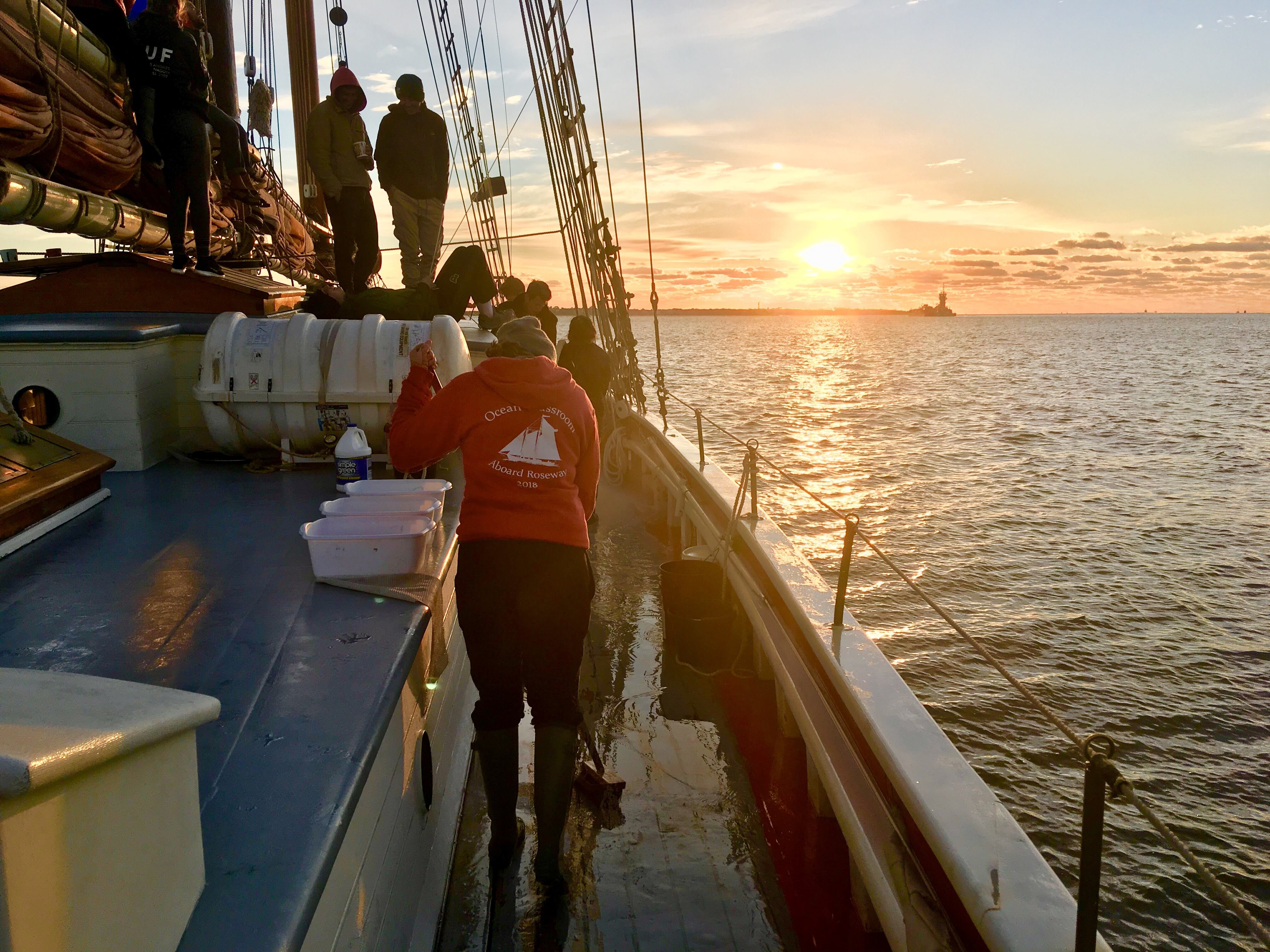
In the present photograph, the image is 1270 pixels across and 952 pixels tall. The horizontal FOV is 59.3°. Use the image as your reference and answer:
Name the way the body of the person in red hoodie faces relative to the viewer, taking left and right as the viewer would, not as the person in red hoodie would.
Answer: facing away from the viewer

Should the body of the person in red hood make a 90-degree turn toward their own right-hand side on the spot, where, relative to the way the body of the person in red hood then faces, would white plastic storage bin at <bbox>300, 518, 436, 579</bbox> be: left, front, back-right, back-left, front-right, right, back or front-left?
front-left

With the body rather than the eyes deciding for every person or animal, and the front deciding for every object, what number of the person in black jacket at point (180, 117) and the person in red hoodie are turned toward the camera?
0

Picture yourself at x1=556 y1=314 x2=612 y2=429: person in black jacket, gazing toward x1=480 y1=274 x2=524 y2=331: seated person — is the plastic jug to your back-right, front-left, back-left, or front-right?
back-left

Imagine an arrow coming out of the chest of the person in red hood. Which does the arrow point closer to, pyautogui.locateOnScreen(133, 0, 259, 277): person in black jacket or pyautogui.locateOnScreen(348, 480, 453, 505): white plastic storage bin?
the white plastic storage bin

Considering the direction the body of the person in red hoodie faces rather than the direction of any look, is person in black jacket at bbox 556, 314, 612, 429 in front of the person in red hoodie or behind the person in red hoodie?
in front

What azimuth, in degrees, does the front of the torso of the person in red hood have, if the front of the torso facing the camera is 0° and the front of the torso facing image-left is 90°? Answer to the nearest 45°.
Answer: approximately 315°

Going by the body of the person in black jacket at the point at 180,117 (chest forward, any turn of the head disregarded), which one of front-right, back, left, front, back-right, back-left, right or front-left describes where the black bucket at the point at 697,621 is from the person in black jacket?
right

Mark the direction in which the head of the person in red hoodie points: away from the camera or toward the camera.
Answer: away from the camera

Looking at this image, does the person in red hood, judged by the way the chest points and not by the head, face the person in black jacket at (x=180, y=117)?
no
